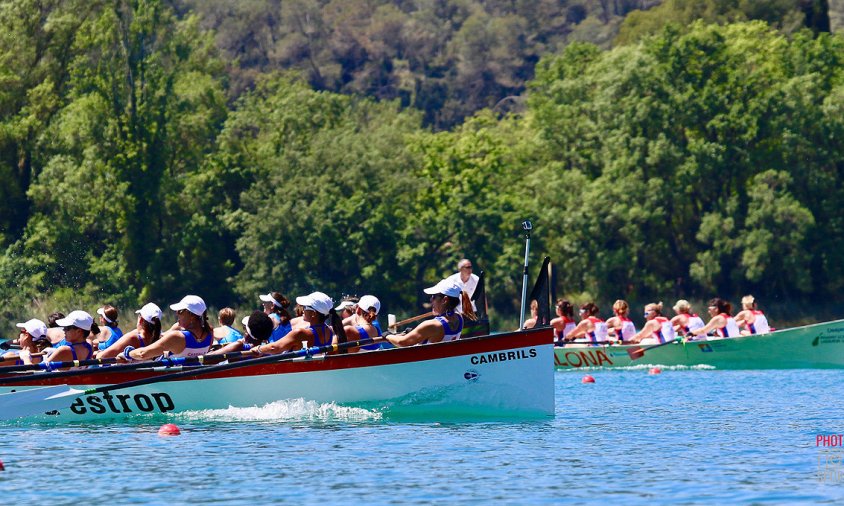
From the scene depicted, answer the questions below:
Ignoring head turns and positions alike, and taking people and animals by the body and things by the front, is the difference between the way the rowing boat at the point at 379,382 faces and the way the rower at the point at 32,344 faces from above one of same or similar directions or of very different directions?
very different directions

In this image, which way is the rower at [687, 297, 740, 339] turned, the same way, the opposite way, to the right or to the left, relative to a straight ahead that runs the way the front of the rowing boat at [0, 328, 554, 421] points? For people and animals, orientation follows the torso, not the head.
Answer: the opposite way
